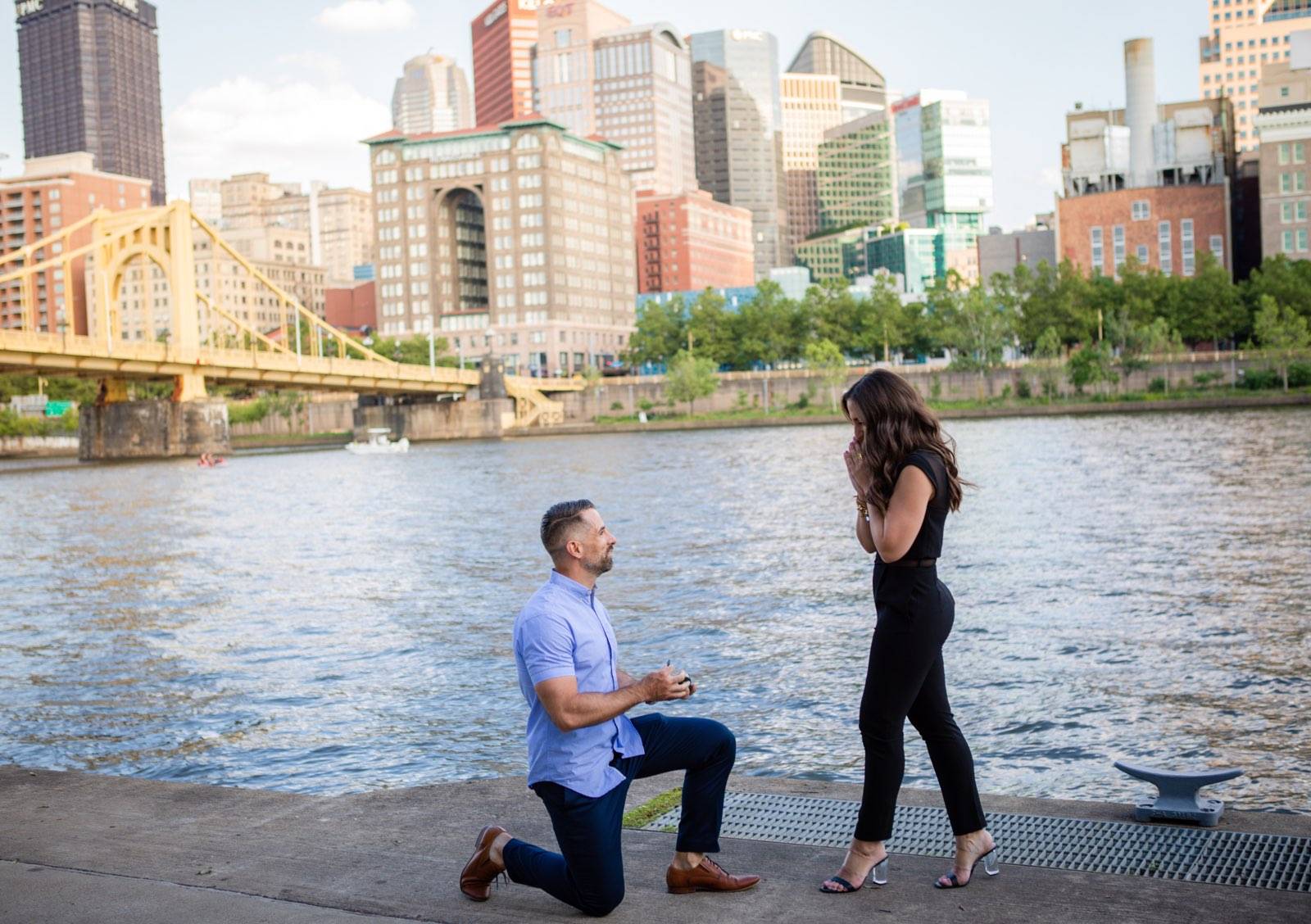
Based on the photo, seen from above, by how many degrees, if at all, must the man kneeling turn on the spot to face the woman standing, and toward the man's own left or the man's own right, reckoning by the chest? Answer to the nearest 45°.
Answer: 0° — they already face them

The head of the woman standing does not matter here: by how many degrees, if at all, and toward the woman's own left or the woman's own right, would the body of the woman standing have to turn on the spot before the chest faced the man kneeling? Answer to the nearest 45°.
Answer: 0° — they already face them

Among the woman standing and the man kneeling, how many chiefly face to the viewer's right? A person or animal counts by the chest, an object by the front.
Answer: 1

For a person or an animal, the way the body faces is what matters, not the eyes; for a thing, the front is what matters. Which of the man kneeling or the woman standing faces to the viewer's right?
the man kneeling

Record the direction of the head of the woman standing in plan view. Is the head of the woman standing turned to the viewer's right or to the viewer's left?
to the viewer's left

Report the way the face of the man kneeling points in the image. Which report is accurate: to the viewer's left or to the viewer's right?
to the viewer's right

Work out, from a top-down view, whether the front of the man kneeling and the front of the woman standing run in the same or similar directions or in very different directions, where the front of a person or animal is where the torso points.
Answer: very different directions

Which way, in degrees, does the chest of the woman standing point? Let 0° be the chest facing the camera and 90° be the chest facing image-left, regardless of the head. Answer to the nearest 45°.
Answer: approximately 90°

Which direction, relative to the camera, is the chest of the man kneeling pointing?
to the viewer's right
